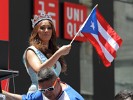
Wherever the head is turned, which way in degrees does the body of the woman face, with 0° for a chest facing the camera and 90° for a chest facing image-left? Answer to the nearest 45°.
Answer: approximately 315°

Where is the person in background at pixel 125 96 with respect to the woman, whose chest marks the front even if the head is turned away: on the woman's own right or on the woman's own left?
on the woman's own left

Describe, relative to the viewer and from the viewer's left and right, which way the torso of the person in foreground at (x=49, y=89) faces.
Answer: facing the viewer and to the left of the viewer

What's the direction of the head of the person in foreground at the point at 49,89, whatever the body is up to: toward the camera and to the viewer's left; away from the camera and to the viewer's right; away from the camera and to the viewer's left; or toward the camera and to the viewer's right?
toward the camera and to the viewer's left

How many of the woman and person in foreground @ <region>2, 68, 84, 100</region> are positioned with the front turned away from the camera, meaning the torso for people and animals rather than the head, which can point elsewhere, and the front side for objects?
0
